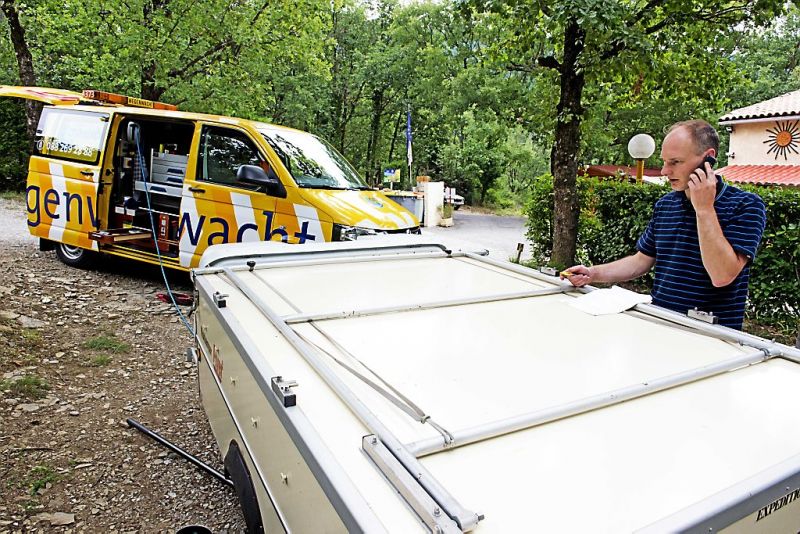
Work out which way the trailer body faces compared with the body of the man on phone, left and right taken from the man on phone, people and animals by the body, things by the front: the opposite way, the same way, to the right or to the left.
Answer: to the right

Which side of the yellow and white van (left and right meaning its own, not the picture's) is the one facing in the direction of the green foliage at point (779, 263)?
front

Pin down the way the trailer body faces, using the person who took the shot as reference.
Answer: facing away from the viewer and to the left of the viewer

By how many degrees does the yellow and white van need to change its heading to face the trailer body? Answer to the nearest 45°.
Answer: approximately 45° to its right

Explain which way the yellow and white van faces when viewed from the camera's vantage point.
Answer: facing the viewer and to the right of the viewer

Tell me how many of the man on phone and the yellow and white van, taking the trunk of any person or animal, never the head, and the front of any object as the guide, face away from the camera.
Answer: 0

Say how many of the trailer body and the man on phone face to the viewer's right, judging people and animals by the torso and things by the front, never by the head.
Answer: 0

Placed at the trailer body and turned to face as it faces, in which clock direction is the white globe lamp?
The white globe lamp is roughly at 2 o'clock from the trailer body.
